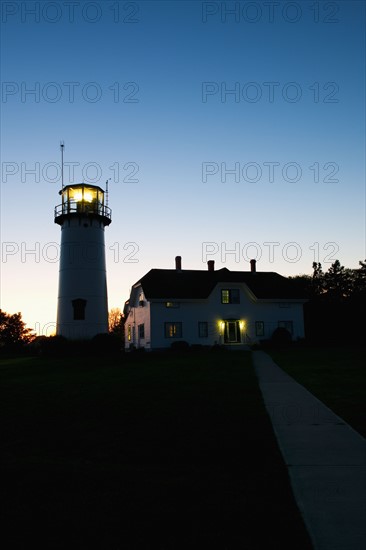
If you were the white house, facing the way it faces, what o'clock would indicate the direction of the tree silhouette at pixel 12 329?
The tree silhouette is roughly at 4 o'clock from the white house.

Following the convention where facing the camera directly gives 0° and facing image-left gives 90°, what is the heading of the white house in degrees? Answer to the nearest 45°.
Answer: approximately 0°

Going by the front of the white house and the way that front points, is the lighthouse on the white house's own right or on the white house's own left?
on the white house's own right
